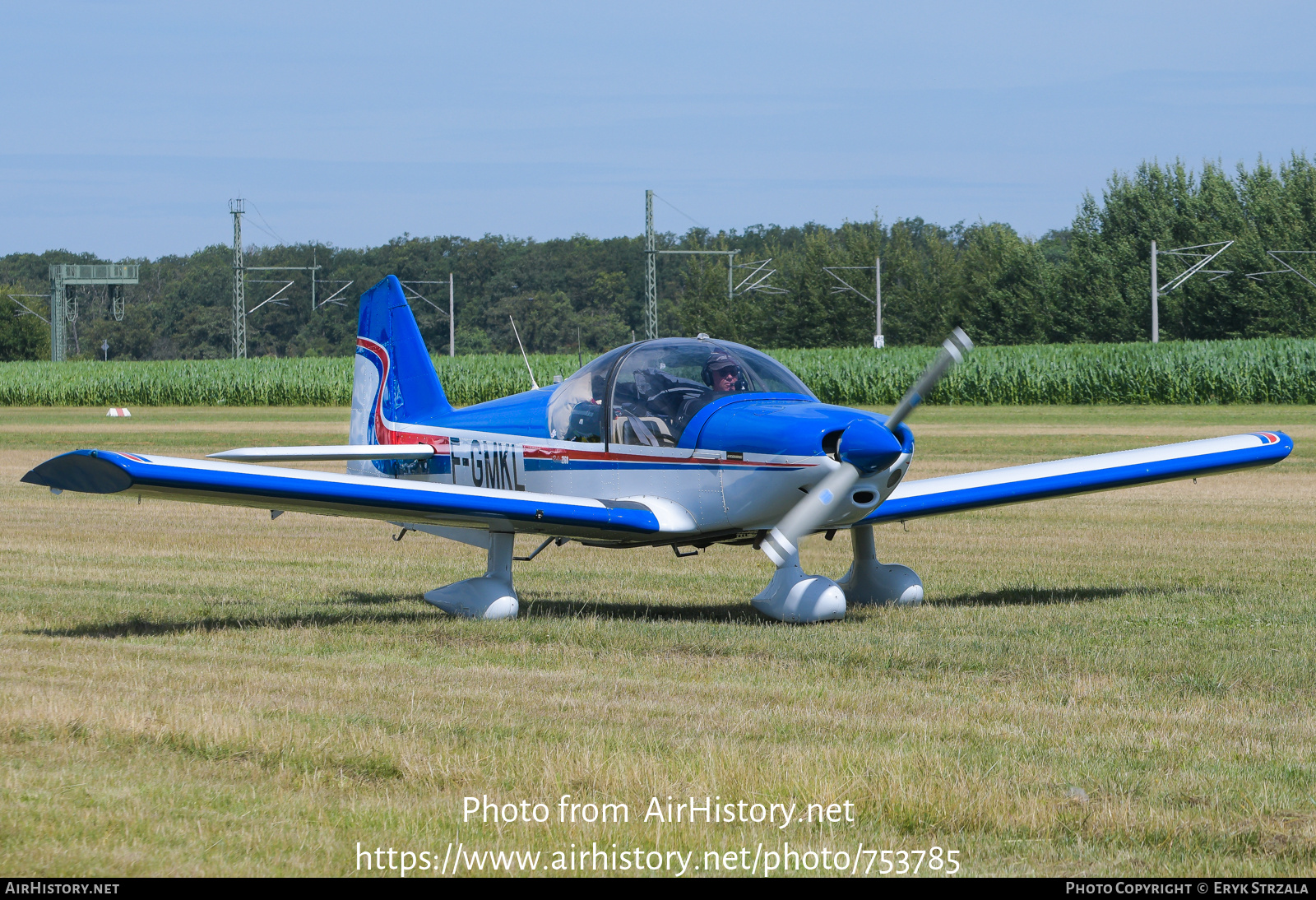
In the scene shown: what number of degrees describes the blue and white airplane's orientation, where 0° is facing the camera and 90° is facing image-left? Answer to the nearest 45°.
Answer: approximately 315°

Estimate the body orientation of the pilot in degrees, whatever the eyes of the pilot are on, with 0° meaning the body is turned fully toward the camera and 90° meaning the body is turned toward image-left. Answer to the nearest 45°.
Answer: approximately 315°
